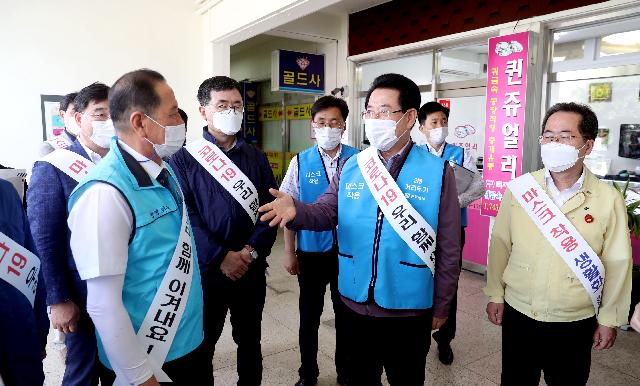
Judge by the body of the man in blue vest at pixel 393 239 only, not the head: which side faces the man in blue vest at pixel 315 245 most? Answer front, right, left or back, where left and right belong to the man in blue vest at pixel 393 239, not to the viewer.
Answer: right

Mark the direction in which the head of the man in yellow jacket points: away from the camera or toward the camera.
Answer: toward the camera

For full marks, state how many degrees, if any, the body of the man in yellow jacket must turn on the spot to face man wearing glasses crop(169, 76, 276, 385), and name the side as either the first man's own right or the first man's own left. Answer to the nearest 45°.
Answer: approximately 45° to the first man's own right

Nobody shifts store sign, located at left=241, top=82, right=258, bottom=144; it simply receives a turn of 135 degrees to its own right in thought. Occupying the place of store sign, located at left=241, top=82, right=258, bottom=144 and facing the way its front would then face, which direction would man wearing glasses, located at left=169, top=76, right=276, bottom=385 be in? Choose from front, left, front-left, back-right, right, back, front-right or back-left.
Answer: back-left

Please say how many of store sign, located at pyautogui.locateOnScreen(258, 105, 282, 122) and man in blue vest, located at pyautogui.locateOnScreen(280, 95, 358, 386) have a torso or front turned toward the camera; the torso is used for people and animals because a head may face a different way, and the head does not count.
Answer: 2

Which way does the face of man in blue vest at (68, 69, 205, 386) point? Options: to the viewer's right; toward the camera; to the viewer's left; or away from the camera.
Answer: to the viewer's right

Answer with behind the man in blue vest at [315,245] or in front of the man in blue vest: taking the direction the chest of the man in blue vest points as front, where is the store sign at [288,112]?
behind

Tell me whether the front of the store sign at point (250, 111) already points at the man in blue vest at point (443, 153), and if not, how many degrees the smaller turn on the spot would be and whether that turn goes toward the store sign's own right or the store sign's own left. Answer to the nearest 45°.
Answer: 0° — it already faces them

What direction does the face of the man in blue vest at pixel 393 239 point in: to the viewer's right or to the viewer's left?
to the viewer's left

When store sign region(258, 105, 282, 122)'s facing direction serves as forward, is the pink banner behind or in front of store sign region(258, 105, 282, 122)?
in front

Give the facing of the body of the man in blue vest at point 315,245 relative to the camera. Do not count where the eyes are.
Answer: toward the camera

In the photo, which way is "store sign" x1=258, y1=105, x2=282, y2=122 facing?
toward the camera

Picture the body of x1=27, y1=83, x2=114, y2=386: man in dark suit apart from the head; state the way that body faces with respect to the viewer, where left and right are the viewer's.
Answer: facing the viewer and to the right of the viewer

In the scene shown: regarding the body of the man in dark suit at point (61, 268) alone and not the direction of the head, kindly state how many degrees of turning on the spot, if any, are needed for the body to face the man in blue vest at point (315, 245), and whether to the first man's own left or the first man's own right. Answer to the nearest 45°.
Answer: approximately 45° to the first man's own left
